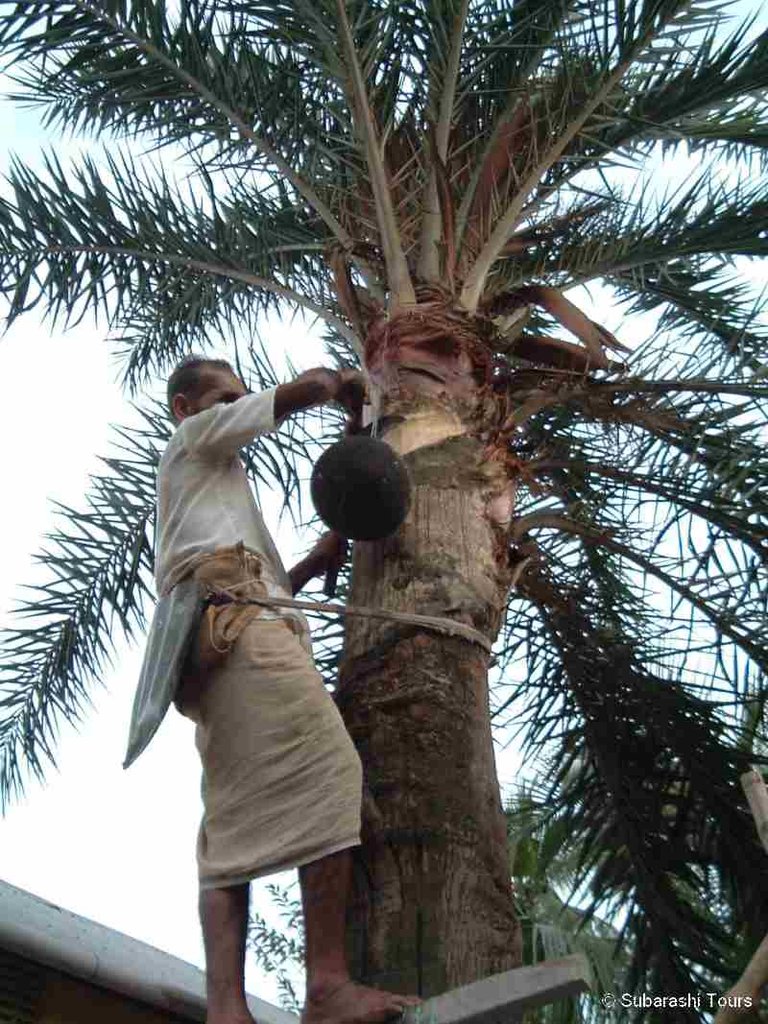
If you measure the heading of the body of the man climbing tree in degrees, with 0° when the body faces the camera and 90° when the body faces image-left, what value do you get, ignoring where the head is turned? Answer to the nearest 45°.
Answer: approximately 270°
